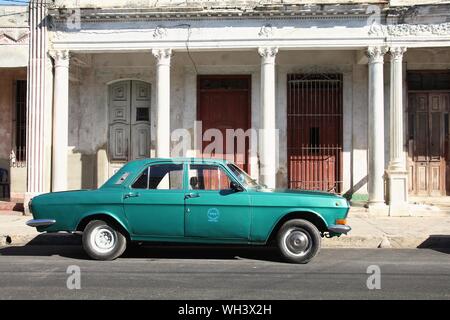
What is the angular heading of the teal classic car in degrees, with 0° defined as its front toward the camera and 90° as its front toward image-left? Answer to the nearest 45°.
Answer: approximately 270°
